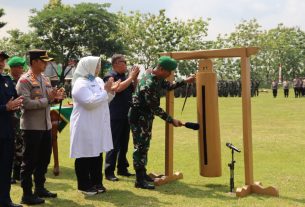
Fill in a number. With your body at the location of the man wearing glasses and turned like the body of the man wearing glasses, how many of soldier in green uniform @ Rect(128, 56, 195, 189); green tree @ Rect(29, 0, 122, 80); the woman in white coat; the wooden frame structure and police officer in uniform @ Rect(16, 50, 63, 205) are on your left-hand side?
1

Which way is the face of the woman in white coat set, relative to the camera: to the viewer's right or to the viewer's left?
to the viewer's right

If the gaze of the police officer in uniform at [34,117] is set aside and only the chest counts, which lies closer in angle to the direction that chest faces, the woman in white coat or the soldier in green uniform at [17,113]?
the woman in white coat

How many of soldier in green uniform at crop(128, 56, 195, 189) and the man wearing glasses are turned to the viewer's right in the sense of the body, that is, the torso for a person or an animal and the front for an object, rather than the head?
2

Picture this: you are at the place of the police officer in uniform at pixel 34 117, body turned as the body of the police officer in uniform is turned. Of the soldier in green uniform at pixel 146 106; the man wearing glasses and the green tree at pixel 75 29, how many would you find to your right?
0

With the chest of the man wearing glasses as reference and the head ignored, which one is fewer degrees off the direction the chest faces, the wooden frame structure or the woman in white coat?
the wooden frame structure

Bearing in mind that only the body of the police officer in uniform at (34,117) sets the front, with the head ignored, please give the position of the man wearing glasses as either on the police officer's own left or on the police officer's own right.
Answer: on the police officer's own left

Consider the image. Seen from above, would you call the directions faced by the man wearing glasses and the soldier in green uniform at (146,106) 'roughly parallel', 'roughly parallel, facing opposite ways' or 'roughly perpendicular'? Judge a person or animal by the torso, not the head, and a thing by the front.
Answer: roughly parallel

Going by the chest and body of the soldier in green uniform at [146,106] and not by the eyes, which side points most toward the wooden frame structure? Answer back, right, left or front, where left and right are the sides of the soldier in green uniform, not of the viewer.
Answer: front

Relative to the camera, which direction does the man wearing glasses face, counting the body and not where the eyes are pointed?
to the viewer's right

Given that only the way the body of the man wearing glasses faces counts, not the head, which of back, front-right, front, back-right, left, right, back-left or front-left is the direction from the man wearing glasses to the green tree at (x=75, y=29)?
left

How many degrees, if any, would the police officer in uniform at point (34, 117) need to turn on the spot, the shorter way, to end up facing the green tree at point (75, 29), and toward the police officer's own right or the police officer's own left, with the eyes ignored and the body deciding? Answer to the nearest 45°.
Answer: approximately 135° to the police officer's own left

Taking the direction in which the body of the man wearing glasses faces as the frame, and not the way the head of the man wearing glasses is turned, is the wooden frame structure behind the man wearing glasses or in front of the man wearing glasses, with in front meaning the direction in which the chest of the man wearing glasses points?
in front

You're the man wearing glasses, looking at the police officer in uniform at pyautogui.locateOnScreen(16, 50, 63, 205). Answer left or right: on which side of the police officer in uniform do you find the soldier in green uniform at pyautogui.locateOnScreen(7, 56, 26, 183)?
right

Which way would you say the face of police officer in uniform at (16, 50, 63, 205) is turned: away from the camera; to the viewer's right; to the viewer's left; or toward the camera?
to the viewer's right

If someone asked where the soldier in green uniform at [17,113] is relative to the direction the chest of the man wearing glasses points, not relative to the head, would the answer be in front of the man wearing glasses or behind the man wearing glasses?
behind

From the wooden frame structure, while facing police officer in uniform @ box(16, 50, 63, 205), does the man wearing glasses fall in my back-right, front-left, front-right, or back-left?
front-right

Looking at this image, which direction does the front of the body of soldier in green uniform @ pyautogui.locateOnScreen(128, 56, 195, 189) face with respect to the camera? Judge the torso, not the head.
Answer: to the viewer's right
